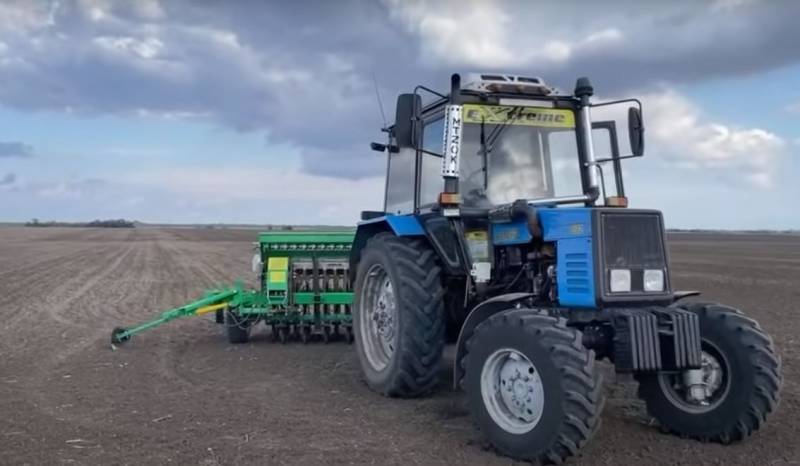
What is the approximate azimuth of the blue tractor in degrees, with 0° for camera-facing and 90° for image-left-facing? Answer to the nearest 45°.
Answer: approximately 315°
